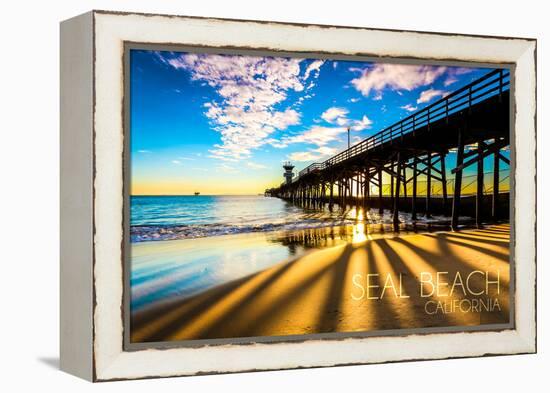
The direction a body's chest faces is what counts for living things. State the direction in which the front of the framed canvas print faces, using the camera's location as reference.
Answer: facing the viewer and to the right of the viewer
